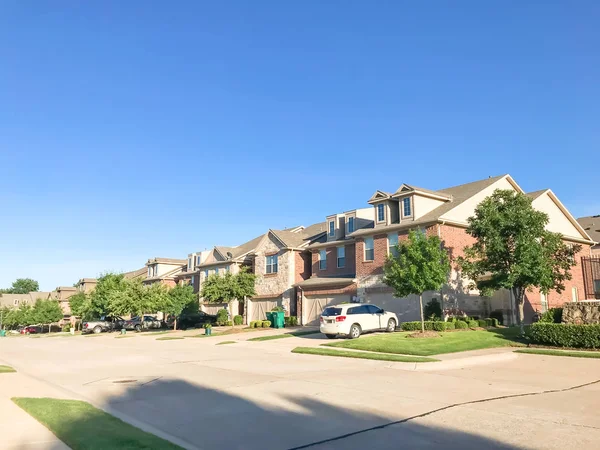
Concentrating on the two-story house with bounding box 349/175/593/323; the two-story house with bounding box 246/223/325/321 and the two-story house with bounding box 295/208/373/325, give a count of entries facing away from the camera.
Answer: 0

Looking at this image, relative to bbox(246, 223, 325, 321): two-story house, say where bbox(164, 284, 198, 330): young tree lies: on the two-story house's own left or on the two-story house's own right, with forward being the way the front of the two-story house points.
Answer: on the two-story house's own right

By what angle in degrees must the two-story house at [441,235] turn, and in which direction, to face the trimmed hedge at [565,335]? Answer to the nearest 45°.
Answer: approximately 90° to its left

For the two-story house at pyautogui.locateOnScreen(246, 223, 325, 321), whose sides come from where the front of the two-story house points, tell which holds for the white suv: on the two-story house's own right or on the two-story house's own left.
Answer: on the two-story house's own left

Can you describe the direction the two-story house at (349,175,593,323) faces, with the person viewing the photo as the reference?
facing the viewer and to the left of the viewer

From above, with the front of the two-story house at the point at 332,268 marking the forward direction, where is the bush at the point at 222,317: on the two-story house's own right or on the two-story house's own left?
on the two-story house's own right

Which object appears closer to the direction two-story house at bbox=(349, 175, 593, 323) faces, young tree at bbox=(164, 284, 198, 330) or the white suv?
the white suv

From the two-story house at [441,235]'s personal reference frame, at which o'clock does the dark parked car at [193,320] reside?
The dark parked car is roughly at 2 o'clock from the two-story house.

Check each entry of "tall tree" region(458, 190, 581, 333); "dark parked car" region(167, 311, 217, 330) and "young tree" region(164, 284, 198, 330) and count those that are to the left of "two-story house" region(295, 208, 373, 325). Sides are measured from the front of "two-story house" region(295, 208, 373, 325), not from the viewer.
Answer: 1

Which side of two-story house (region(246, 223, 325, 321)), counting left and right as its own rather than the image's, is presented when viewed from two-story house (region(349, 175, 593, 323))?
left

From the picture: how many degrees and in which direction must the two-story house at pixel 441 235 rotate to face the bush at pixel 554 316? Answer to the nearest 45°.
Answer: approximately 90° to its left
